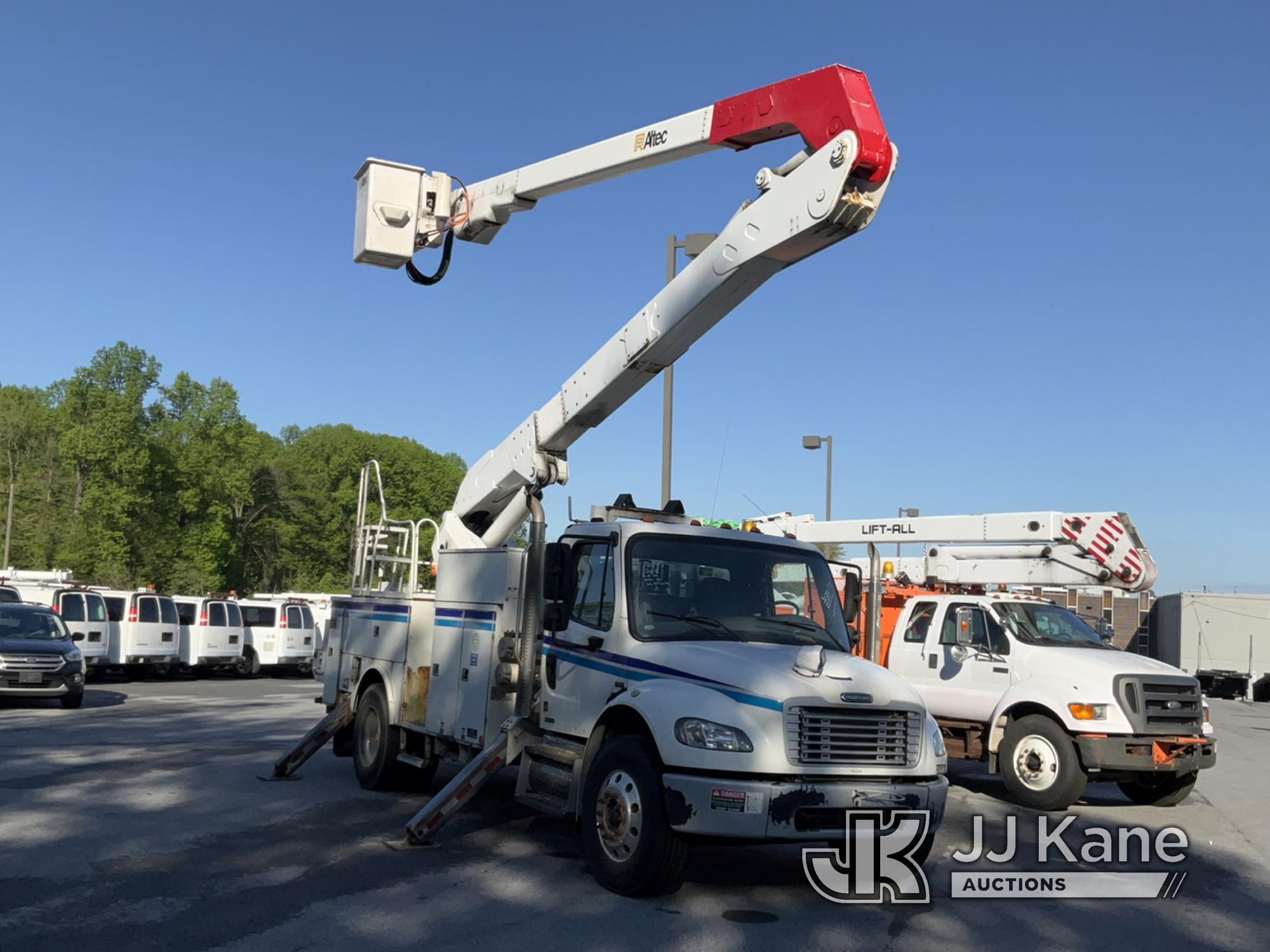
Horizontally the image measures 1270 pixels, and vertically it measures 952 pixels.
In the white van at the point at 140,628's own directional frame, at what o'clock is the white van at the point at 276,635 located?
the white van at the point at 276,635 is roughly at 3 o'clock from the white van at the point at 140,628.

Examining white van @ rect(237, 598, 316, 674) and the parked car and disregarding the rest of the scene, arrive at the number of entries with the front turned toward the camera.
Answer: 1

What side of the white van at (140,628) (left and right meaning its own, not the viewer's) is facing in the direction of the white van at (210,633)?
right

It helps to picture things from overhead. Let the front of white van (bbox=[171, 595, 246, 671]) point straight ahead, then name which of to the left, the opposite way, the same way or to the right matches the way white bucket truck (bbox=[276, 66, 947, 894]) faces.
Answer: the opposite way

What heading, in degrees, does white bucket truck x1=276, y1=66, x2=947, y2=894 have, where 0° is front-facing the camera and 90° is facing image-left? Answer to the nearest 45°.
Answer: approximately 315°

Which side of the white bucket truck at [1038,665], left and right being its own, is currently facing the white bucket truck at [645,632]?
right

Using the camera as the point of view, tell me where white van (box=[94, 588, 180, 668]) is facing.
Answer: facing away from the viewer and to the left of the viewer

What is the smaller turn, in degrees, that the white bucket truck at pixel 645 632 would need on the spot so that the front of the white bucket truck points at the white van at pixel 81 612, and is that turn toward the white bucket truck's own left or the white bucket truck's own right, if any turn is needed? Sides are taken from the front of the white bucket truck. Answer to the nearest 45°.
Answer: approximately 180°
